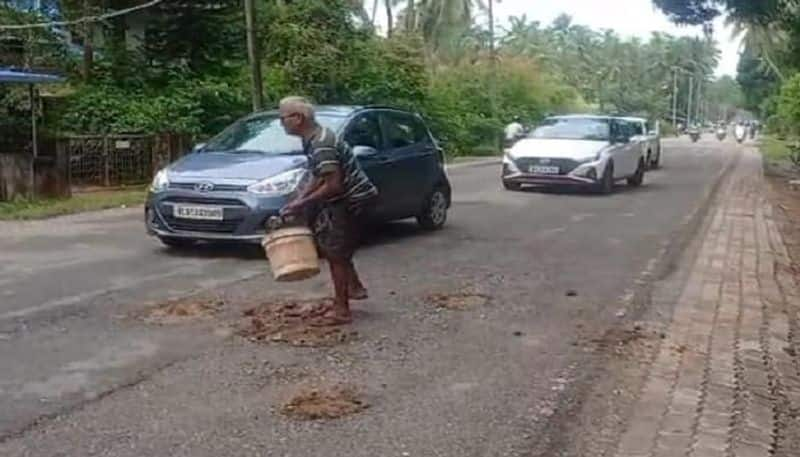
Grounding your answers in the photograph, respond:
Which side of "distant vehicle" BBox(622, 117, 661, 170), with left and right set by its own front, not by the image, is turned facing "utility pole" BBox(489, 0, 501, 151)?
right

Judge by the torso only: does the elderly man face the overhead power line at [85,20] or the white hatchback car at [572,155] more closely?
the overhead power line

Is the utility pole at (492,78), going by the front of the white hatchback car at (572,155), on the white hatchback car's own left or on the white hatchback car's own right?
on the white hatchback car's own right

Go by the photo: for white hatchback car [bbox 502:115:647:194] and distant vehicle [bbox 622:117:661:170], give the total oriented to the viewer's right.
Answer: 0

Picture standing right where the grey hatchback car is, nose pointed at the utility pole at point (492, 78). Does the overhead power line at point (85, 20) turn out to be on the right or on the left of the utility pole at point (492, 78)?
left

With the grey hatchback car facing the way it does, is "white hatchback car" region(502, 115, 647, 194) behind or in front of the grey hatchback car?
behind

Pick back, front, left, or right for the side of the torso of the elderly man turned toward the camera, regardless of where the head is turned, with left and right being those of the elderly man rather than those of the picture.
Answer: left

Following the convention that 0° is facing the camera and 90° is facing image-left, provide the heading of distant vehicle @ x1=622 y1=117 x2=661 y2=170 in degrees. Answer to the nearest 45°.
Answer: approximately 45°

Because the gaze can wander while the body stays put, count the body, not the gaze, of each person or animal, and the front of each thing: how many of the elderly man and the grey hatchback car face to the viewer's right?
0

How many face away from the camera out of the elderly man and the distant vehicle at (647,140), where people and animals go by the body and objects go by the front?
0

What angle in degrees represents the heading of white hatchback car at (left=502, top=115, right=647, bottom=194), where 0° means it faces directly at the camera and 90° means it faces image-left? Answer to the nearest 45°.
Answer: approximately 45°
